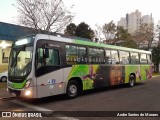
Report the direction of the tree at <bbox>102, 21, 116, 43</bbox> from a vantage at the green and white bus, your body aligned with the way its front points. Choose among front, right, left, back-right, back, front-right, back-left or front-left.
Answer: back-right

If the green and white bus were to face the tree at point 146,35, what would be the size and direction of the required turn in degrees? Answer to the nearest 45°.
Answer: approximately 180°

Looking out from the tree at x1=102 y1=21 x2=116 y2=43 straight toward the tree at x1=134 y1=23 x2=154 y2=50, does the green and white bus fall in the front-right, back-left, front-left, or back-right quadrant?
back-right

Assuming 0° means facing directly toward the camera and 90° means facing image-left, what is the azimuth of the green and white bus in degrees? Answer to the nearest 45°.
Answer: approximately 45°
